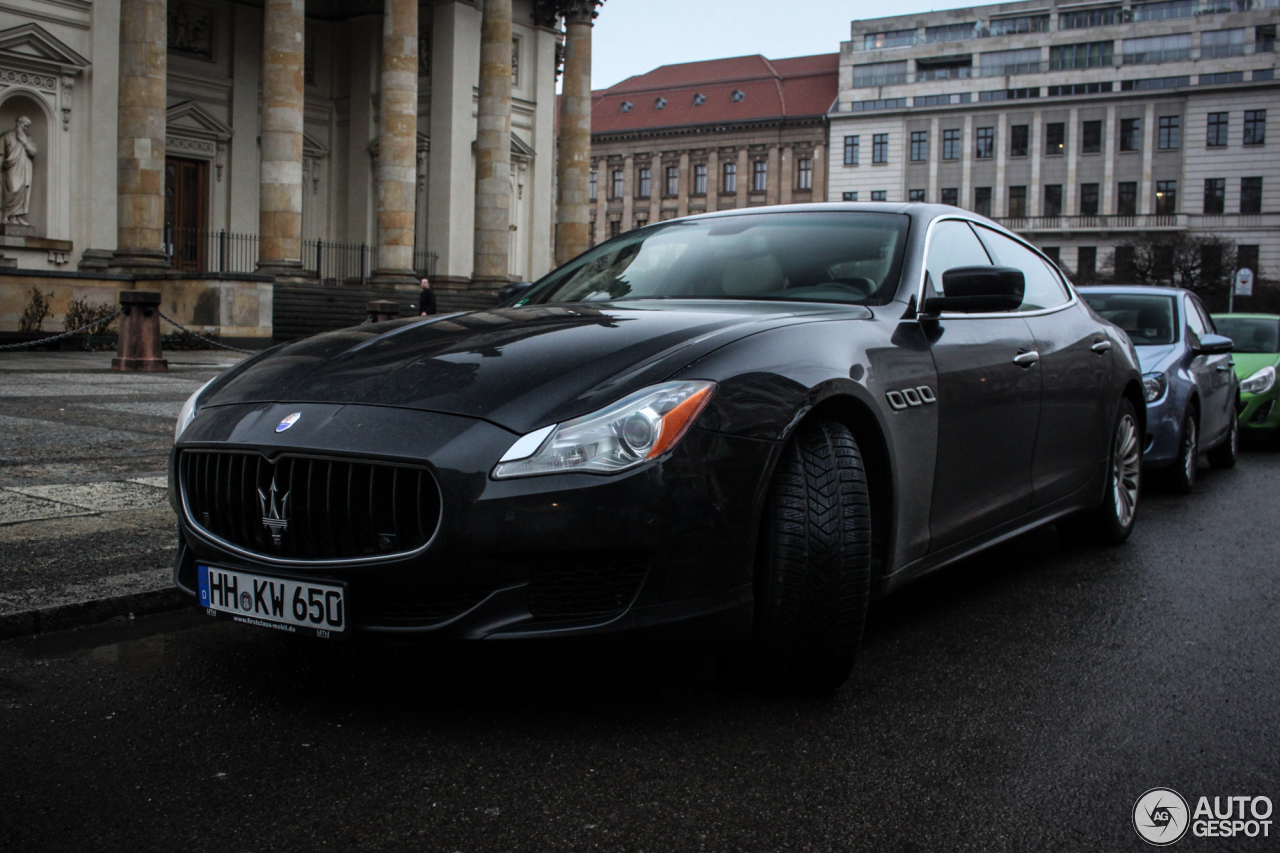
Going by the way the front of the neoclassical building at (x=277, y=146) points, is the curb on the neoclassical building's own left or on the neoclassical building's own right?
on the neoclassical building's own right

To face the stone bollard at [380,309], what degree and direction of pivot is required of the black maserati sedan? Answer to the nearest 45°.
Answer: approximately 135° to its right

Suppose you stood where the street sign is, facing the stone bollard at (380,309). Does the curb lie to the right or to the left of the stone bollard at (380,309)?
left

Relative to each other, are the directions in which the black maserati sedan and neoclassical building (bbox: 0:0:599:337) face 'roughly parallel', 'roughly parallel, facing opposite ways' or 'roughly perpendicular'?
roughly perpendicular

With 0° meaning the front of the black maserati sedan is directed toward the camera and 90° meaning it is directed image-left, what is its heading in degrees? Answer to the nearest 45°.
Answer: approximately 45°

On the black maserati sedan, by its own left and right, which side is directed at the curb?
front

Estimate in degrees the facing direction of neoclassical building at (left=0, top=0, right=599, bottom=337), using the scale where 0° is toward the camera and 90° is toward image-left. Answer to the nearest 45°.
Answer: approximately 315°

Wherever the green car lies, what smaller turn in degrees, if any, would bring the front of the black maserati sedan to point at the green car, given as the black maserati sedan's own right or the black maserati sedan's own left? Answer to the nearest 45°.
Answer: approximately 180°

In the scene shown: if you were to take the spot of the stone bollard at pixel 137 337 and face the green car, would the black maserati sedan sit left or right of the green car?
right
